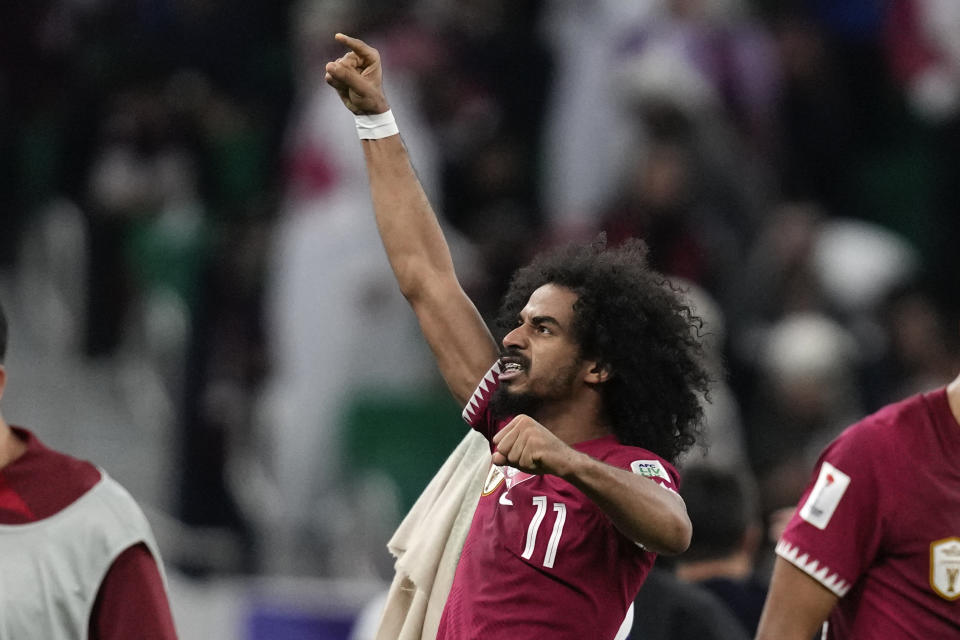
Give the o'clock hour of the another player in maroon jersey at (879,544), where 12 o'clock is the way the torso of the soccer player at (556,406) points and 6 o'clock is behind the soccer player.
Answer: Another player in maroon jersey is roughly at 8 o'clock from the soccer player.

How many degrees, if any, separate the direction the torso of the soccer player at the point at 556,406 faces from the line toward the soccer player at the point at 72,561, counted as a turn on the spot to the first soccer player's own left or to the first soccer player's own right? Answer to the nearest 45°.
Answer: approximately 45° to the first soccer player's own right

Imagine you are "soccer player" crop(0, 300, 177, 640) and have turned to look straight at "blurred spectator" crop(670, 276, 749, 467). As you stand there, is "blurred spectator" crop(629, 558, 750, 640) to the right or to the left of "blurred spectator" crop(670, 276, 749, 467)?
right

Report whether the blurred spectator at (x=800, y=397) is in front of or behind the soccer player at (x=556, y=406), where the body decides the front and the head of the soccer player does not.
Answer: behind

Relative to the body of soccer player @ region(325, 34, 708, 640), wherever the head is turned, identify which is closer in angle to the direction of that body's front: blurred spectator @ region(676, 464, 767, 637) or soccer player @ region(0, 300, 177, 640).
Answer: the soccer player

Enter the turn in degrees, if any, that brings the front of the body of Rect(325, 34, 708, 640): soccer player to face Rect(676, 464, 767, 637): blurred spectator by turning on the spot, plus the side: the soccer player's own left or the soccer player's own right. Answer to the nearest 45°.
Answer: approximately 180°

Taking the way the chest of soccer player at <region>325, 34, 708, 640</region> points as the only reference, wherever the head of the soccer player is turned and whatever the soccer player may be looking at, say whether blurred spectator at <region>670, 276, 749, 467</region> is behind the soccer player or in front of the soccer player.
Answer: behind
